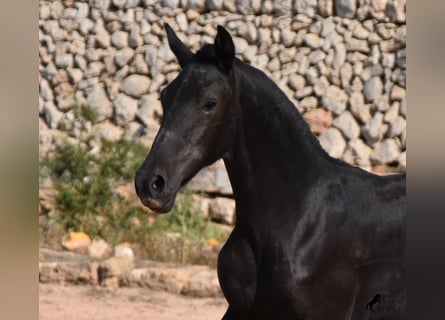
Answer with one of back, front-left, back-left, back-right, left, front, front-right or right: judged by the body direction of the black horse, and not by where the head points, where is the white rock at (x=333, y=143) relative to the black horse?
back-right

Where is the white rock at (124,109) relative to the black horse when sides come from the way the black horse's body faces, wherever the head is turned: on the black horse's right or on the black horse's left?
on the black horse's right

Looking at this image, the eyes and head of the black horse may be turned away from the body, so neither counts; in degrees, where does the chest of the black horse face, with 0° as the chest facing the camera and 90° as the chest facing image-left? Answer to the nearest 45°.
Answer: approximately 45°

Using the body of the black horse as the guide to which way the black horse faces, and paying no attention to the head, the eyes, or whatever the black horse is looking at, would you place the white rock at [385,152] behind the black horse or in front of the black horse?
behind

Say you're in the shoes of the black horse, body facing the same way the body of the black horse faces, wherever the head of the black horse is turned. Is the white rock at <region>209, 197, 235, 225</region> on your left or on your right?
on your right

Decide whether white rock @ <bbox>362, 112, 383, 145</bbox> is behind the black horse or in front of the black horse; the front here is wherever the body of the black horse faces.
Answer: behind

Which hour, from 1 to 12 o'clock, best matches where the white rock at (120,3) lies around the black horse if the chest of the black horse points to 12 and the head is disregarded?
The white rock is roughly at 4 o'clock from the black horse.

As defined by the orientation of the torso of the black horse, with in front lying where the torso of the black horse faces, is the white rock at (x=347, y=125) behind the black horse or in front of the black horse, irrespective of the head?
behind
